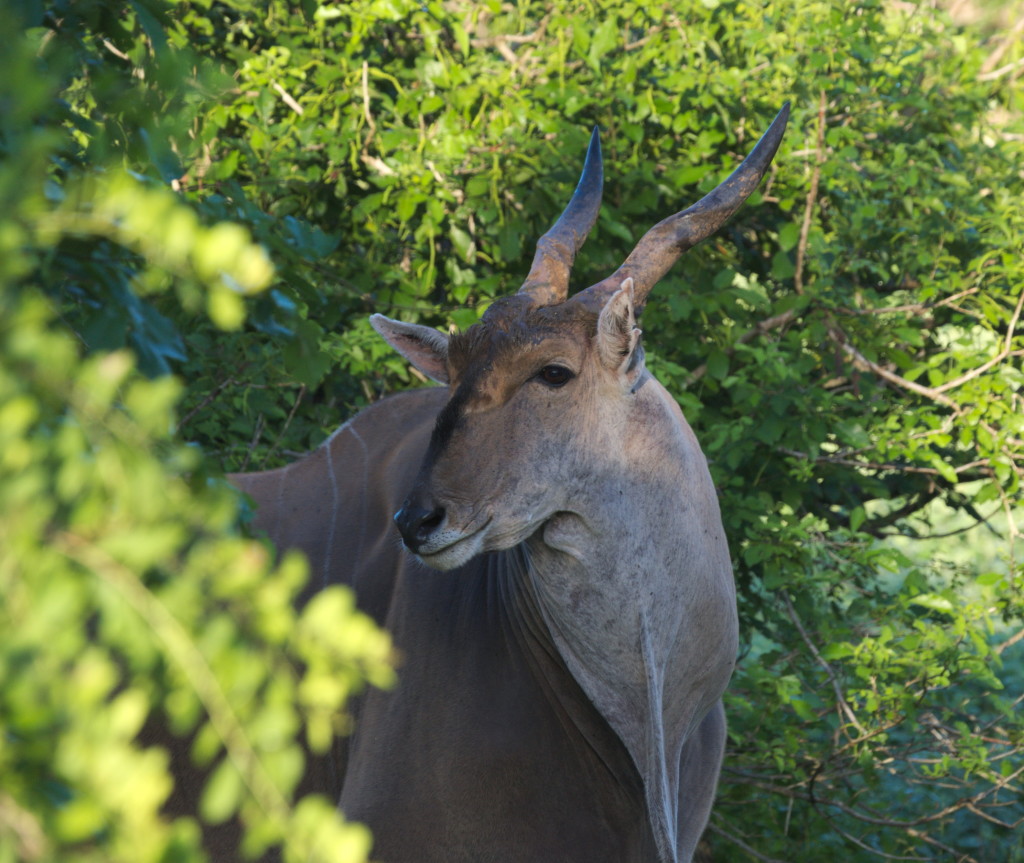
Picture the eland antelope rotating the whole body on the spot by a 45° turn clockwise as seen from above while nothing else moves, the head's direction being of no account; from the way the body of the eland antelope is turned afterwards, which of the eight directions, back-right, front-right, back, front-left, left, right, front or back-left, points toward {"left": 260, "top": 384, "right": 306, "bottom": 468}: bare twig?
back-right

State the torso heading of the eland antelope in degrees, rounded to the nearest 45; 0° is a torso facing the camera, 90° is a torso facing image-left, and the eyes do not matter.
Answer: approximately 315°

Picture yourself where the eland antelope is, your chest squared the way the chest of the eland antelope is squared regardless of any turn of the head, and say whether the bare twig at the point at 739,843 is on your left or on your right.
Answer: on your left
